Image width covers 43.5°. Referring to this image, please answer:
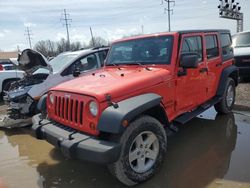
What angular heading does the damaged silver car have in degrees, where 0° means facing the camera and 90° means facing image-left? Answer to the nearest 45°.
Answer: approximately 45°

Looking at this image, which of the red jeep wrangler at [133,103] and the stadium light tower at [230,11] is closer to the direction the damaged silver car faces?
the red jeep wrangler

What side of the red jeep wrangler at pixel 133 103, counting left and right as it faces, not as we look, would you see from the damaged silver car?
right

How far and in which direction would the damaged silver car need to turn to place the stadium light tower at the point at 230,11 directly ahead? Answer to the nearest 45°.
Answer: approximately 180°

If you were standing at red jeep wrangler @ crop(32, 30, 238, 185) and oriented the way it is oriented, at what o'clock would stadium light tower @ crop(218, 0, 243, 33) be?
The stadium light tower is roughly at 5 o'clock from the red jeep wrangler.

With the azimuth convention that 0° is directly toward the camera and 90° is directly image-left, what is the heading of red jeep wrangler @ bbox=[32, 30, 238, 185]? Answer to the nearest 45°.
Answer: approximately 45°

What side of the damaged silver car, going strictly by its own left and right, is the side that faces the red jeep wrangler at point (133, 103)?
left

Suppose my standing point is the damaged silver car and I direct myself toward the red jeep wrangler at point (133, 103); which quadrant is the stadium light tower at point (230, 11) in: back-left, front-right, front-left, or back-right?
back-left

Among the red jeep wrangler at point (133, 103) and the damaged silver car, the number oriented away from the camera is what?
0
